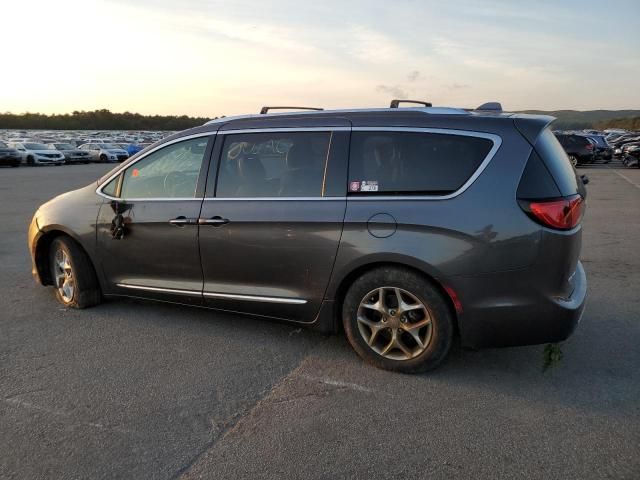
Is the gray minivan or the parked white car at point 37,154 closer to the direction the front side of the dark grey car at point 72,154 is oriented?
the gray minivan

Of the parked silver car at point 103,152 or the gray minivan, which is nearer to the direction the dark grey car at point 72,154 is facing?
the gray minivan

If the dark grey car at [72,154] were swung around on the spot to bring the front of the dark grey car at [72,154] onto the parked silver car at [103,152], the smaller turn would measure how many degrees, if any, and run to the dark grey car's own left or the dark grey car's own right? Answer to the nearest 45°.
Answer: approximately 90° to the dark grey car's own left

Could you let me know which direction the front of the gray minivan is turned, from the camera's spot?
facing away from the viewer and to the left of the viewer

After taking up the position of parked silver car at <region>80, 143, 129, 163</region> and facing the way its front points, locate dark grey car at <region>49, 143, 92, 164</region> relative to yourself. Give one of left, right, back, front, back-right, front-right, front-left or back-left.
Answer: right

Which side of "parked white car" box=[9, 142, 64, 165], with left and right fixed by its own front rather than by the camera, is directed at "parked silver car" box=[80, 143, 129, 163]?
left

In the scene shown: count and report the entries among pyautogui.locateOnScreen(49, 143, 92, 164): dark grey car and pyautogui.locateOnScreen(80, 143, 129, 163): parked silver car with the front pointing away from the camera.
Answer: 0

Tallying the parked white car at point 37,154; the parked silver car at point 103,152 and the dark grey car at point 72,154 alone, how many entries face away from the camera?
0

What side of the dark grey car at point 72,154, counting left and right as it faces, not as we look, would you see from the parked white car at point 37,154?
right

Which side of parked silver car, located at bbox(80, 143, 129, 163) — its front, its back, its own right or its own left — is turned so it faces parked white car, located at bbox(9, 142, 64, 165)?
right
